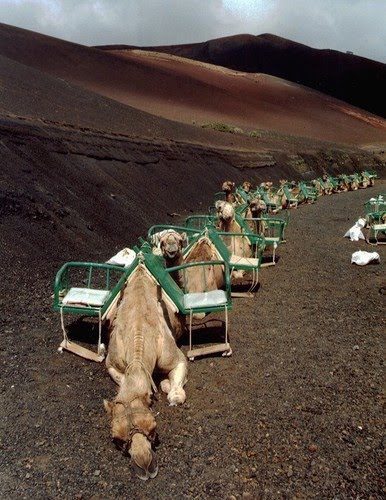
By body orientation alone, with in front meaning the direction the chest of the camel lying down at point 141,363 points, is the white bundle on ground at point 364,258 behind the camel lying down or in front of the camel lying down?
behind

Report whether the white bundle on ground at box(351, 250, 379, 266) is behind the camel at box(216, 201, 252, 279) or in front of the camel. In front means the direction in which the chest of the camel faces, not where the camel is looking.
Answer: behind

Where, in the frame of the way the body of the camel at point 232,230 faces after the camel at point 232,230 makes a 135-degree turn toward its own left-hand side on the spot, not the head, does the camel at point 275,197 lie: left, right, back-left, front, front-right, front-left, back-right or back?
left

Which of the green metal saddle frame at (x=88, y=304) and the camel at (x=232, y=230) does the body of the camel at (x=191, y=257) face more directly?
the green metal saddle frame

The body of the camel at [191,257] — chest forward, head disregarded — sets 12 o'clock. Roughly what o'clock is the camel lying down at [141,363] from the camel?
The camel lying down is roughly at 11 o'clock from the camel.

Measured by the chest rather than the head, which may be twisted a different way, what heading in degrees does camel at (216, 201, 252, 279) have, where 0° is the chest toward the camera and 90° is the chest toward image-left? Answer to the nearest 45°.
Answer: approximately 45°

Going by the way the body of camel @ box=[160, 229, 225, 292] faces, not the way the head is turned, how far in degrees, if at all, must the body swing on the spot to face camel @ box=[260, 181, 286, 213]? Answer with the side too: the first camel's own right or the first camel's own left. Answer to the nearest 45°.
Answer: approximately 135° to the first camel's own right

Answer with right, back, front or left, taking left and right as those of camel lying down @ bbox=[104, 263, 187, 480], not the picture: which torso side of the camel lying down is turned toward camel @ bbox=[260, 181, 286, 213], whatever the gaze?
back
